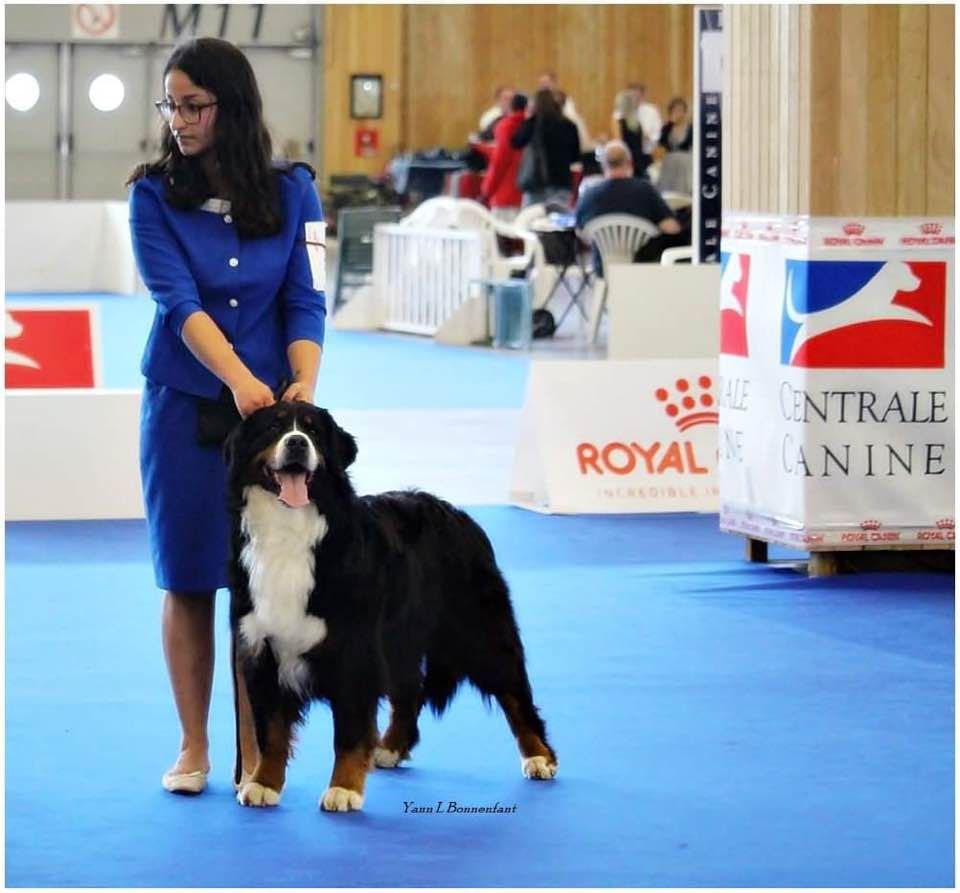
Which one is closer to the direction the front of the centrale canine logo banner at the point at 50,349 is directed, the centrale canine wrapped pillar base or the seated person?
the centrale canine wrapped pillar base

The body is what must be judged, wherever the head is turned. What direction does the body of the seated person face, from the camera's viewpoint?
away from the camera

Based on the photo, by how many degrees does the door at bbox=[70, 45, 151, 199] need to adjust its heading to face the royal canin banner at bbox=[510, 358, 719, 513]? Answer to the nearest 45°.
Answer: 0° — it already faces it

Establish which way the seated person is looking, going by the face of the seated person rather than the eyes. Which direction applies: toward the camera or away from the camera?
away from the camera

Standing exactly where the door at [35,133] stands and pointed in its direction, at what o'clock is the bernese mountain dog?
The bernese mountain dog is roughly at 12 o'clock from the door.

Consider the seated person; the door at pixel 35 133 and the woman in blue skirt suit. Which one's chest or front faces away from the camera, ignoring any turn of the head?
the seated person

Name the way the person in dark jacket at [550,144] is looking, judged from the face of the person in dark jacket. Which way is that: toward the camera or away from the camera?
away from the camera

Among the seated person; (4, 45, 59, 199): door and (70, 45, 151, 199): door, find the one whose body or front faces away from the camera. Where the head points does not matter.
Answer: the seated person

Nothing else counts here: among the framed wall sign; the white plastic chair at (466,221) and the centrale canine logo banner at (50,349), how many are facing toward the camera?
2
